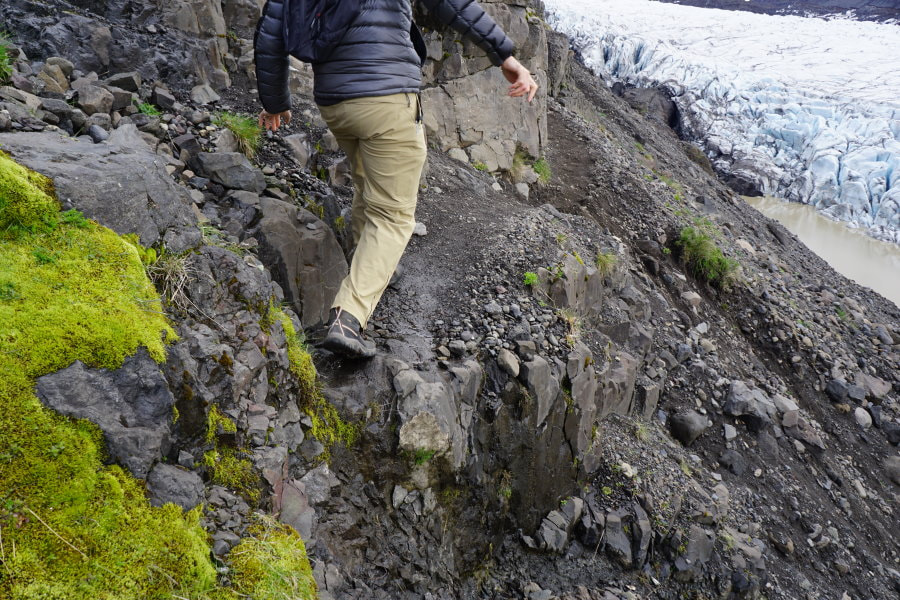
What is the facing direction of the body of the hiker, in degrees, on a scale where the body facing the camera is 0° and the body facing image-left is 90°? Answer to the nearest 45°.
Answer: approximately 225°

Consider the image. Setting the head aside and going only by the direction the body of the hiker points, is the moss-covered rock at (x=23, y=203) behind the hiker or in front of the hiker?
behind

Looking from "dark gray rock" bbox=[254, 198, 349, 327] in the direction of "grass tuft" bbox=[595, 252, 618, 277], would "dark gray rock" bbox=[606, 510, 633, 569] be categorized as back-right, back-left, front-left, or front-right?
front-right

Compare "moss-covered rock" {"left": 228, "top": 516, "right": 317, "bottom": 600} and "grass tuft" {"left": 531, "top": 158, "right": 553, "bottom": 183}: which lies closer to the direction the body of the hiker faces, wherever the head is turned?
the grass tuft

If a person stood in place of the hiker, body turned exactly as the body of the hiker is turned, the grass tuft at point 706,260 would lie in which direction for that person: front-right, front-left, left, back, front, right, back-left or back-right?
front

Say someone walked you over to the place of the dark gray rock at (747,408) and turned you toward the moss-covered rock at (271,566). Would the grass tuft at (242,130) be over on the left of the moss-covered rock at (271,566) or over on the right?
right

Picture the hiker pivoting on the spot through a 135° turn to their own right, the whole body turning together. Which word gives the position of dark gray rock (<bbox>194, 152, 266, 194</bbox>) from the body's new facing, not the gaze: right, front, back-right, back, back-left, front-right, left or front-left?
back-right

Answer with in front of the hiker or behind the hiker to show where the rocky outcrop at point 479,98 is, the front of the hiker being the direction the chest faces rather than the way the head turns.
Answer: in front

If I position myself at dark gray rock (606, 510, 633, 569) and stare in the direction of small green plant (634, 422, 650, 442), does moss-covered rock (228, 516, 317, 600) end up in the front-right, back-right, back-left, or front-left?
back-left

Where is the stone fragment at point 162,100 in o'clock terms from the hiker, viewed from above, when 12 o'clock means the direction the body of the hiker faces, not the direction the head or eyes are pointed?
The stone fragment is roughly at 9 o'clock from the hiker.

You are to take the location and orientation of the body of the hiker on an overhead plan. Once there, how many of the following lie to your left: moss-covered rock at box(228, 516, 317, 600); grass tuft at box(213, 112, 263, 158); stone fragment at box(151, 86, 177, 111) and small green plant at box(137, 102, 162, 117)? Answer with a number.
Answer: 3

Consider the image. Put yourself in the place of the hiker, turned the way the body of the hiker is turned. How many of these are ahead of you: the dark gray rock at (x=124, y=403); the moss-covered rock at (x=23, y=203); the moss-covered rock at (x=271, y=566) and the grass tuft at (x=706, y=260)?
1

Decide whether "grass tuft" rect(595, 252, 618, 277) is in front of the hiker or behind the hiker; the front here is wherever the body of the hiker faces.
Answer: in front

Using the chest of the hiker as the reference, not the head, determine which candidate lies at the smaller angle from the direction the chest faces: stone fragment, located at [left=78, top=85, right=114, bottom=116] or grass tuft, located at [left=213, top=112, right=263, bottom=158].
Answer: the grass tuft

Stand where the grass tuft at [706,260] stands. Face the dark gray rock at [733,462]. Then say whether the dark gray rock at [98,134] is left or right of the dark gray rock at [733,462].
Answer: right
